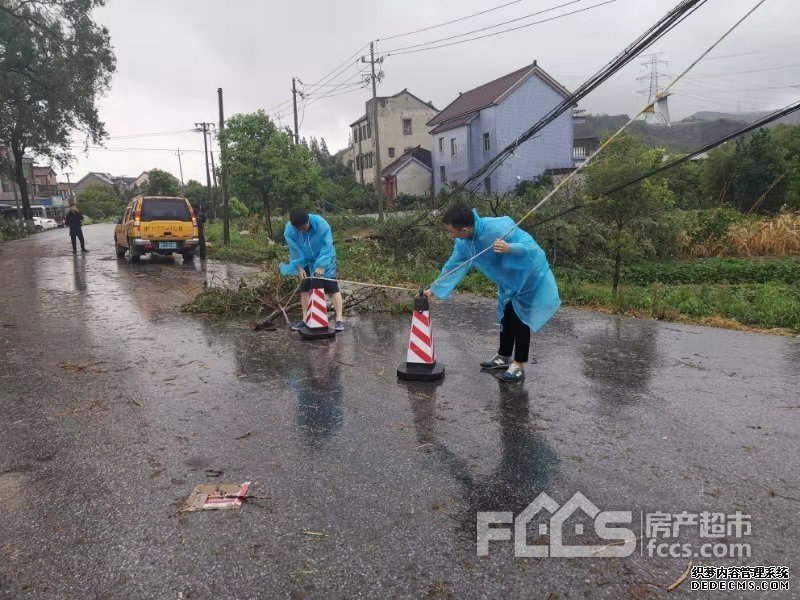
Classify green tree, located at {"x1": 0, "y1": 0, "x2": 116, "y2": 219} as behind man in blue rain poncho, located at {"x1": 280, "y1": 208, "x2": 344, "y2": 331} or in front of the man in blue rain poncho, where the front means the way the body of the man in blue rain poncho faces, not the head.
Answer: behind

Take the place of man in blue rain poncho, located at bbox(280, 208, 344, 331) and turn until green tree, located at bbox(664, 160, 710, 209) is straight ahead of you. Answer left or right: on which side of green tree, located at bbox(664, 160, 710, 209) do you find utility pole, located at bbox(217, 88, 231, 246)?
left

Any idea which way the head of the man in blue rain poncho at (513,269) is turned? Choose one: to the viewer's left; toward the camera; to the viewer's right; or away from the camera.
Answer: to the viewer's left

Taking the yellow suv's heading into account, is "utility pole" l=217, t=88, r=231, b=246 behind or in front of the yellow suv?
in front

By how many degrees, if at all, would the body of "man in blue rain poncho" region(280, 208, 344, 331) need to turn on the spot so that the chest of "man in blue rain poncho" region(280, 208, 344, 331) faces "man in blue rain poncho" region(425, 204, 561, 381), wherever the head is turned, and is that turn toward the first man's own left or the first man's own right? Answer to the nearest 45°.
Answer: approximately 45° to the first man's own left

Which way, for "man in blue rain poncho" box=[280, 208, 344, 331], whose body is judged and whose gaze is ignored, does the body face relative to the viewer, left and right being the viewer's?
facing the viewer

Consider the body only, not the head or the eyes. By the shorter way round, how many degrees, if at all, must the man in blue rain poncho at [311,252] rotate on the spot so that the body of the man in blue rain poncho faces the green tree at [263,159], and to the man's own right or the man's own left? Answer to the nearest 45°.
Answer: approximately 180°

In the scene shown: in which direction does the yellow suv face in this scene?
away from the camera

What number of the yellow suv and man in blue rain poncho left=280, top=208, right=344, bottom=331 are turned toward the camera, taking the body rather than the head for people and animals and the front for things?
1

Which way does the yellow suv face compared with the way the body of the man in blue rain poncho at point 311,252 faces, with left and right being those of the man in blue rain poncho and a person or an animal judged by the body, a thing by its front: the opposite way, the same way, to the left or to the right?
the opposite way
